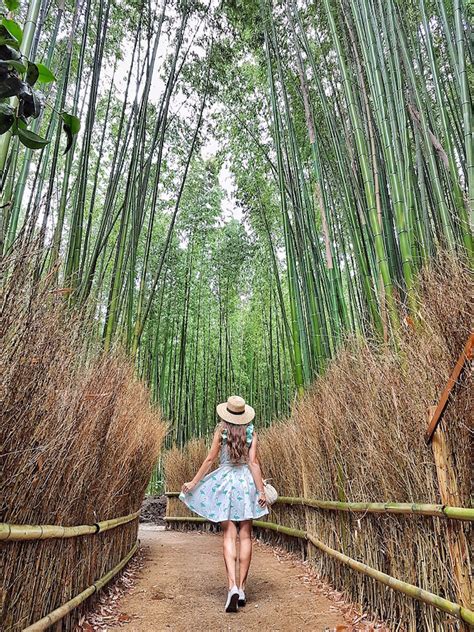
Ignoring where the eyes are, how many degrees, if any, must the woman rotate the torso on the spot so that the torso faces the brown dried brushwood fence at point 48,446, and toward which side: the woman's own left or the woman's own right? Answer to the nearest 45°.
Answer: approximately 135° to the woman's own left

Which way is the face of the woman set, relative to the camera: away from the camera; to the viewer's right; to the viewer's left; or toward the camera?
away from the camera

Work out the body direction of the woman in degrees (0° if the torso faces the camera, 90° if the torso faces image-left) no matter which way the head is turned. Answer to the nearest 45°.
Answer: approximately 180°

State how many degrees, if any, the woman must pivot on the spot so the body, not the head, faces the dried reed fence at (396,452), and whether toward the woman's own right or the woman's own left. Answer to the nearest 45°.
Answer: approximately 135° to the woman's own right
